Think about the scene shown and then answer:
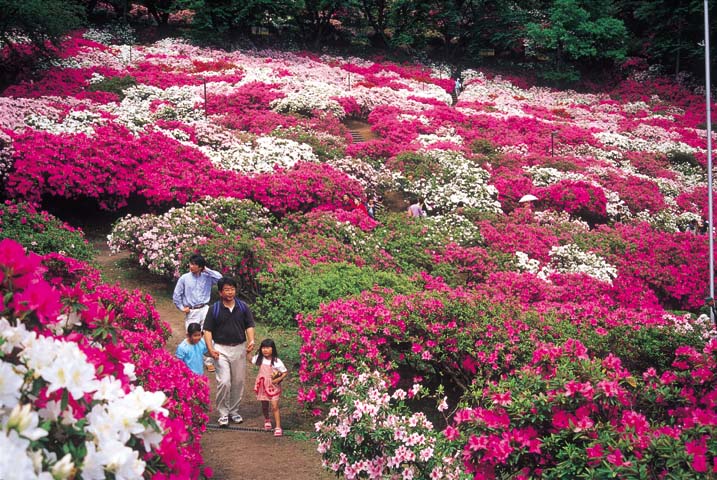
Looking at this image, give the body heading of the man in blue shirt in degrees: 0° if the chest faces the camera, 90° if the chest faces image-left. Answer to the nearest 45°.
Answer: approximately 0°

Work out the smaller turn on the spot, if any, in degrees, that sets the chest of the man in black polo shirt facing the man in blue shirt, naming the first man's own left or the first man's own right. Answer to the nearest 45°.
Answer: approximately 180°

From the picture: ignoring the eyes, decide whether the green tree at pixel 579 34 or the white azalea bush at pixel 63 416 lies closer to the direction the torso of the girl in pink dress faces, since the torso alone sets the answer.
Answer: the white azalea bush

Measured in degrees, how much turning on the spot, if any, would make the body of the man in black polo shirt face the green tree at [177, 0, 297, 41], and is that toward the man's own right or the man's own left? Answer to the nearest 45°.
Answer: approximately 180°

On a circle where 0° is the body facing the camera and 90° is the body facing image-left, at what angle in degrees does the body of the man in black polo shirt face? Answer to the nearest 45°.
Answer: approximately 0°

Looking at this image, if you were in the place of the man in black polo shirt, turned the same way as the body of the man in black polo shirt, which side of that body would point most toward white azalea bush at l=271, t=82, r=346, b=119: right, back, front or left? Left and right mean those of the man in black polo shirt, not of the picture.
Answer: back

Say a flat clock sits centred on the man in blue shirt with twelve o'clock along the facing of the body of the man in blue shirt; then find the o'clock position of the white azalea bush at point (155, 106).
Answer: The white azalea bush is roughly at 6 o'clock from the man in blue shirt.
